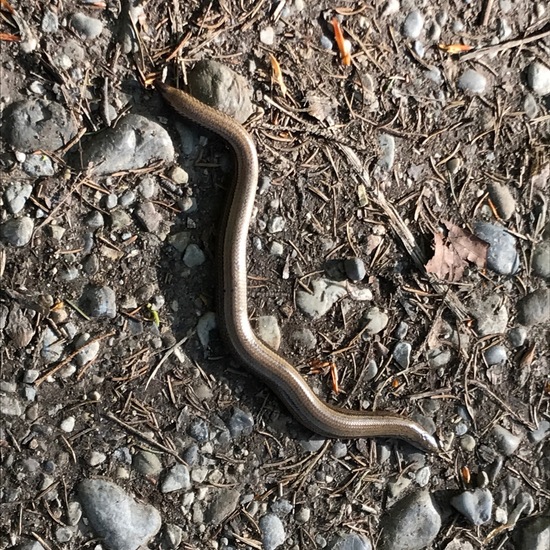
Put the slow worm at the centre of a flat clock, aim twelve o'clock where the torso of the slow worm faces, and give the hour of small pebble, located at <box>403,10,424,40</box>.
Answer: The small pebble is roughly at 9 o'clock from the slow worm.

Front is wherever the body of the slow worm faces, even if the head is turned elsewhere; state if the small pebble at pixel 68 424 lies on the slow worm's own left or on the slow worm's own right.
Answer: on the slow worm's own right

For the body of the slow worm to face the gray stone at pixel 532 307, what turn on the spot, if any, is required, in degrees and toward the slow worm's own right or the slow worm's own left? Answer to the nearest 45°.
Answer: approximately 45° to the slow worm's own left

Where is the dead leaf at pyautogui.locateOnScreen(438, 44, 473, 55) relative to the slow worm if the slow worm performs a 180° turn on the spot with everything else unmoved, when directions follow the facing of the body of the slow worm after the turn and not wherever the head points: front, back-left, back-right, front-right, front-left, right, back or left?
right

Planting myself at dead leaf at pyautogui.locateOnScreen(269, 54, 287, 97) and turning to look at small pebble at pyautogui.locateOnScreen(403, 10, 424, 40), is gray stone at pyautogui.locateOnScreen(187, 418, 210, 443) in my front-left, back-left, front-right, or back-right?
back-right

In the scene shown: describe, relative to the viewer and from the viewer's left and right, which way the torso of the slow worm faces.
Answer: facing the viewer and to the right of the viewer
